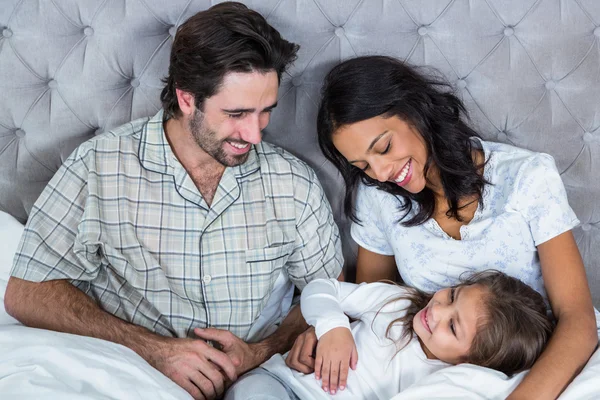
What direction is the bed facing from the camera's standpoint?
toward the camera

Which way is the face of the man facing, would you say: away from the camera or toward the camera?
toward the camera
